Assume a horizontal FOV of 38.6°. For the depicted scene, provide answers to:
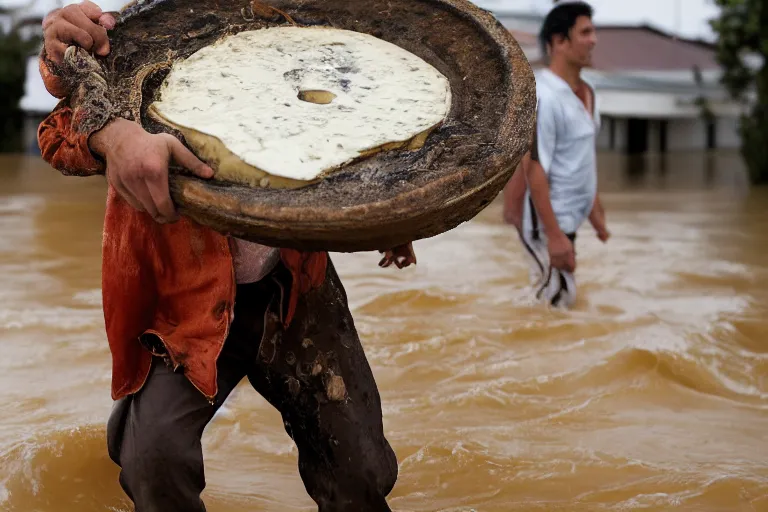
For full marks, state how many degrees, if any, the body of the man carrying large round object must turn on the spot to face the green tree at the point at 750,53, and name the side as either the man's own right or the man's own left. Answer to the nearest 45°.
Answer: approximately 90° to the man's own left

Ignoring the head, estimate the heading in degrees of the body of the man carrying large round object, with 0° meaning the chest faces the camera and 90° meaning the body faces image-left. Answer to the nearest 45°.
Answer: approximately 315°

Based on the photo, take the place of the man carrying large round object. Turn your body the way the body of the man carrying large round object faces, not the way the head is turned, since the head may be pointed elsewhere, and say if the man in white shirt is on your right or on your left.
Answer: on your left
